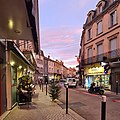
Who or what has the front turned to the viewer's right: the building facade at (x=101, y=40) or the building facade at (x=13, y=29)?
the building facade at (x=13, y=29)

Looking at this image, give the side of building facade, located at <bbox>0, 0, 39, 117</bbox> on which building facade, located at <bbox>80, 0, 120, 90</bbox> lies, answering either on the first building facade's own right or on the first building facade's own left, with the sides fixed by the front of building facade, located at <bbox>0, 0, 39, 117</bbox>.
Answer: on the first building facade's own left

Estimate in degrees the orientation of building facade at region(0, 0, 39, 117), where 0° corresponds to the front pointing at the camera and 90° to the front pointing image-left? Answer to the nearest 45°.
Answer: approximately 270°

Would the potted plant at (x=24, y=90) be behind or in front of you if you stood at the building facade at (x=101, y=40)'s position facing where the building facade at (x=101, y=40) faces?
in front

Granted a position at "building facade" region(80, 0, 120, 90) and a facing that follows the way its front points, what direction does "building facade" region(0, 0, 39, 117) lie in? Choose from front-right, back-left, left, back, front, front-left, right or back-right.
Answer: front-left

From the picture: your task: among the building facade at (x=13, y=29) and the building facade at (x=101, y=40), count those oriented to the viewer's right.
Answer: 1

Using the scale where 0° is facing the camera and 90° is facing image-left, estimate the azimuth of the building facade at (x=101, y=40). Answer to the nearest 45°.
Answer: approximately 45°

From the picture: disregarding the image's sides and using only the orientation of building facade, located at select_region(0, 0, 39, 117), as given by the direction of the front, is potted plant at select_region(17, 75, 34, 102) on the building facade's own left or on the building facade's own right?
on the building facade's own left
